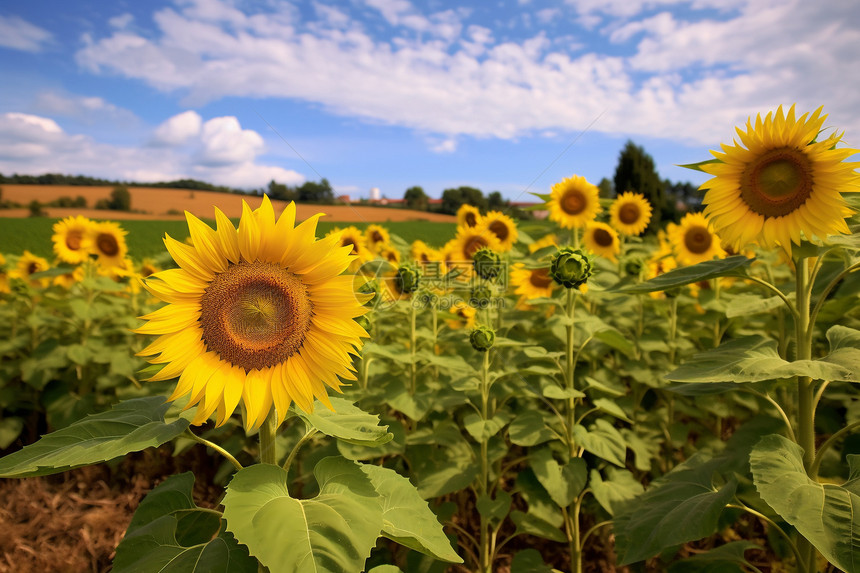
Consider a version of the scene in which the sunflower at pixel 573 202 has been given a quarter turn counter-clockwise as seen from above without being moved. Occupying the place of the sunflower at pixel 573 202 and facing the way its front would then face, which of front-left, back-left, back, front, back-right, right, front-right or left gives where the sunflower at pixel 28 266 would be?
back

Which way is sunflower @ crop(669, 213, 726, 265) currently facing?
toward the camera

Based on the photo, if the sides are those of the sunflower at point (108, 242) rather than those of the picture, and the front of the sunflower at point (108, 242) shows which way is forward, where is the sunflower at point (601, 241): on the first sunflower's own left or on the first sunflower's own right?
on the first sunflower's own left

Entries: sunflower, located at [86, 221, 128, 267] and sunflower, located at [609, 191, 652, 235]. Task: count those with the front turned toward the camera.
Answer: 2

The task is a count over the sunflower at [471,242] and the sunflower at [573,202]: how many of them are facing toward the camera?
2

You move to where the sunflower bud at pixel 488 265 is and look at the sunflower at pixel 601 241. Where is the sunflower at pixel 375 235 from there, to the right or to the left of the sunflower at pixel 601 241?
left

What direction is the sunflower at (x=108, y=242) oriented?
toward the camera

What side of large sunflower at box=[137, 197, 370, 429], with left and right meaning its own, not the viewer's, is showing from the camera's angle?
front

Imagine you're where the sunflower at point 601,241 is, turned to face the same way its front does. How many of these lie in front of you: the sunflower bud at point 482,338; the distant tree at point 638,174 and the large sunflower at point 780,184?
2

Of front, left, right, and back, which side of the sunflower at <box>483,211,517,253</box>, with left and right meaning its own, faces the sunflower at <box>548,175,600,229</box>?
left

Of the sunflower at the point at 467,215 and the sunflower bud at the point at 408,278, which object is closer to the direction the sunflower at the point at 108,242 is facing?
the sunflower bud

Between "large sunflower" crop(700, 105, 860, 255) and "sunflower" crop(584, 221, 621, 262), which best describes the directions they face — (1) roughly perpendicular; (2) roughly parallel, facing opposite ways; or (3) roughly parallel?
roughly parallel

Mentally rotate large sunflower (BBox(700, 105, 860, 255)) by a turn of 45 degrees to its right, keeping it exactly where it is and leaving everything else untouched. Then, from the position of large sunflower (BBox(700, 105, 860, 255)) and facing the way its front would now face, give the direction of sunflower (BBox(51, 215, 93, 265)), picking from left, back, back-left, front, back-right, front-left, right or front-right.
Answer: front-right

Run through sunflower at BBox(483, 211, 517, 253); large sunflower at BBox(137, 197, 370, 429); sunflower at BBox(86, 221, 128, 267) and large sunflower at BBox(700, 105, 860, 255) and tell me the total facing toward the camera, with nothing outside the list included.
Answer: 4

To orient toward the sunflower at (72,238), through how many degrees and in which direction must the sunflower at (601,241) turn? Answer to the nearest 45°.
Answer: approximately 90° to its right

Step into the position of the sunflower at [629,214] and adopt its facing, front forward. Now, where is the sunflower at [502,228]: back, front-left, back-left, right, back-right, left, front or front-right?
front-right

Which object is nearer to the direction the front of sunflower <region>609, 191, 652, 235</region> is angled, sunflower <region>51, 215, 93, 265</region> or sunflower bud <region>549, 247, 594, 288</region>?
the sunflower bud

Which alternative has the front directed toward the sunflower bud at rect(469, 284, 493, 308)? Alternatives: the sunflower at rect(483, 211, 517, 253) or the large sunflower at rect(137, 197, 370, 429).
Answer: the sunflower
